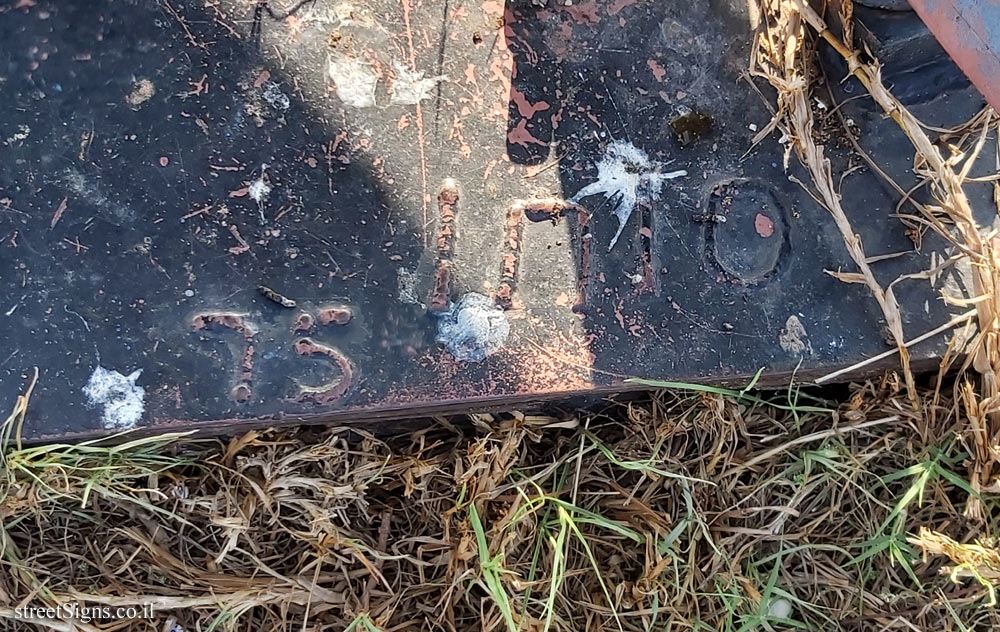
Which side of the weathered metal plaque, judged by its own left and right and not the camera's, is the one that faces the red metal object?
left

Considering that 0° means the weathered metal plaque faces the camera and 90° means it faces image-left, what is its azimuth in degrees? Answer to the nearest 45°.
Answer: approximately 0°
